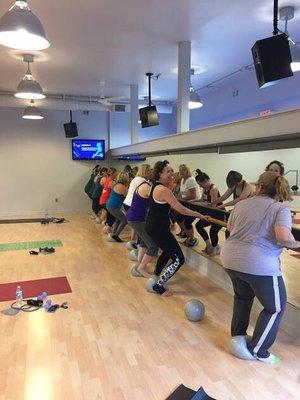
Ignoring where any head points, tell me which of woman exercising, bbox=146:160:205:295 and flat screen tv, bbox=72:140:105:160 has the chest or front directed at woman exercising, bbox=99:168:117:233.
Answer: the flat screen tv

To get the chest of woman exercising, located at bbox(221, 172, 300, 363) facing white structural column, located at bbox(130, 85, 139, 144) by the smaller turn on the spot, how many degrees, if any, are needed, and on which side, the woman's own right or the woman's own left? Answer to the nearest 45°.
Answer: approximately 90° to the woman's own left

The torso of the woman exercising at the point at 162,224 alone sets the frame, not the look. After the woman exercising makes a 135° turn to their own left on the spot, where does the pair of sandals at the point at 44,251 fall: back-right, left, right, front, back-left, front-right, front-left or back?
front

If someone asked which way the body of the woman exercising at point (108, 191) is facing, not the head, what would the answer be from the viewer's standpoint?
to the viewer's right

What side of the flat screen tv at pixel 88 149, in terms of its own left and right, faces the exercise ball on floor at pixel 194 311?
front

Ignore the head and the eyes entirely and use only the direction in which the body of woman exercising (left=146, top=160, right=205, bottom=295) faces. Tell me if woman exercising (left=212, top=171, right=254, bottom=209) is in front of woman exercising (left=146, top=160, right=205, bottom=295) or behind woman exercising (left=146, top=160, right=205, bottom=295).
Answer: in front
